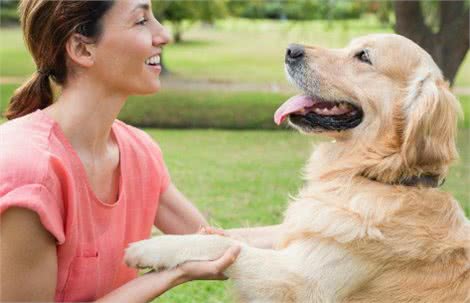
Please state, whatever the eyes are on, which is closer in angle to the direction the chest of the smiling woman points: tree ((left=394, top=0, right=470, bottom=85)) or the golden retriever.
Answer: the golden retriever

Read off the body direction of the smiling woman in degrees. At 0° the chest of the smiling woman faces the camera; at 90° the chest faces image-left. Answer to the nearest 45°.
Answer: approximately 315°

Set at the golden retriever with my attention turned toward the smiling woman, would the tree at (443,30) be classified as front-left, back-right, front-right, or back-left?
back-right

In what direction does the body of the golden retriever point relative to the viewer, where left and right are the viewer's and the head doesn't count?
facing to the left of the viewer

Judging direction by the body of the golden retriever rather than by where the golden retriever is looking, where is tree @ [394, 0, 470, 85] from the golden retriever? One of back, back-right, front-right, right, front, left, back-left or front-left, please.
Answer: right

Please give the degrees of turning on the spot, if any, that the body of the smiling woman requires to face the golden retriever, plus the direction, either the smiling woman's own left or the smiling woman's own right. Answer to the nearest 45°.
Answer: approximately 45° to the smiling woman's own left

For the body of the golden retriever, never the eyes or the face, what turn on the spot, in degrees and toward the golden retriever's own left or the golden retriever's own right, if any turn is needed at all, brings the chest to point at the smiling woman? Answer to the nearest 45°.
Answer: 0° — it already faces them

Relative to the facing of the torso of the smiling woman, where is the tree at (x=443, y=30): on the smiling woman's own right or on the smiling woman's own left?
on the smiling woman's own left

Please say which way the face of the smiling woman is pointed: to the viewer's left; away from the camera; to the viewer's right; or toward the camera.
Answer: to the viewer's right
